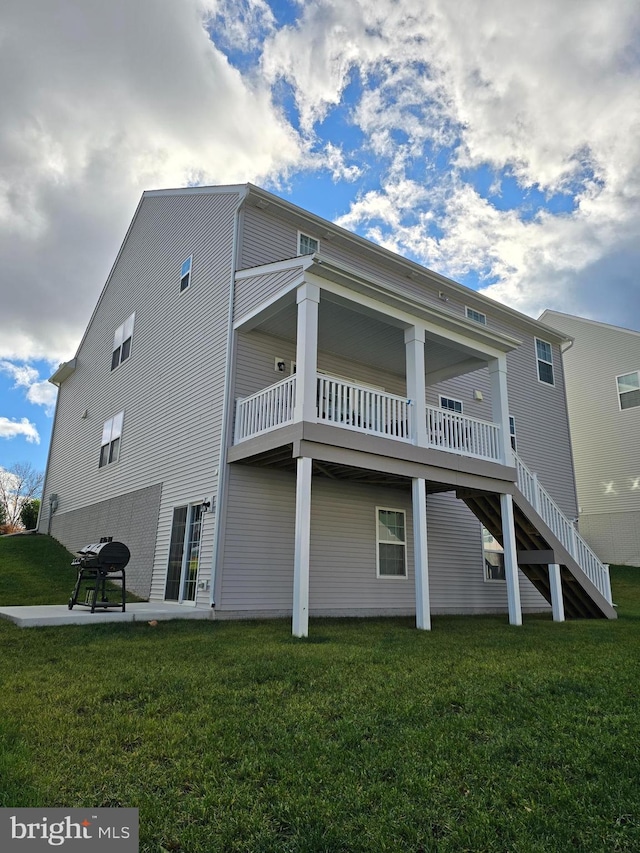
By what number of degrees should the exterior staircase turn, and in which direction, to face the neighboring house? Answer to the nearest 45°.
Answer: approximately 45° to its left

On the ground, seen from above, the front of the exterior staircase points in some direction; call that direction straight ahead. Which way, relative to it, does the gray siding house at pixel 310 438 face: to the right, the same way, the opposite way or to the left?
to the left

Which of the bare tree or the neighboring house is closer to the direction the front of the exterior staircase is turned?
the neighboring house

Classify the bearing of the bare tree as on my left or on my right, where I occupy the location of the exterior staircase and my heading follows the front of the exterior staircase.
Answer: on my left

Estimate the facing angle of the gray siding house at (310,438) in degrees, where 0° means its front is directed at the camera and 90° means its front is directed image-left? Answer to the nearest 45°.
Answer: approximately 135°

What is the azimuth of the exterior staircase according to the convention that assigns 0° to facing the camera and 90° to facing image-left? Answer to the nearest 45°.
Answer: approximately 225°

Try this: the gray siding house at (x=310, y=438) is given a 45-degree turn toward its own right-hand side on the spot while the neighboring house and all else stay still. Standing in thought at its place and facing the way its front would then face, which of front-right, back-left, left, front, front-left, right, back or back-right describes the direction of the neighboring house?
front-right
